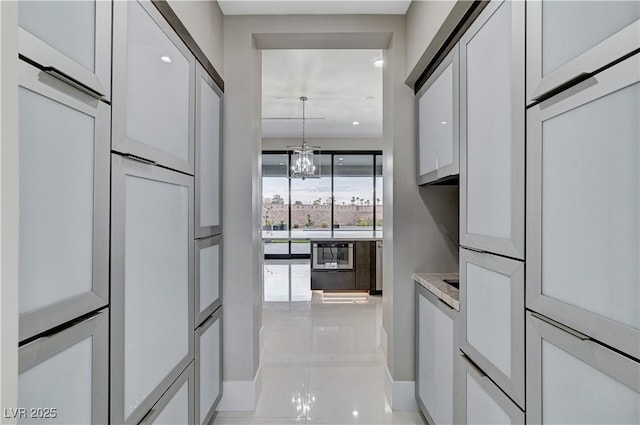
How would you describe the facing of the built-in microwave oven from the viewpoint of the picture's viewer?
facing the viewer

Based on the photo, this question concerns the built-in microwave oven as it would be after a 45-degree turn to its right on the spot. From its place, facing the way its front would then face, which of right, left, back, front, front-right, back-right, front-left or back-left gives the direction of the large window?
back-right
